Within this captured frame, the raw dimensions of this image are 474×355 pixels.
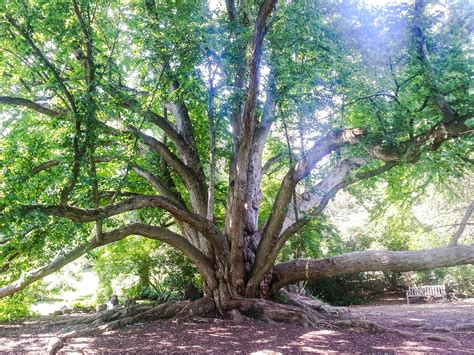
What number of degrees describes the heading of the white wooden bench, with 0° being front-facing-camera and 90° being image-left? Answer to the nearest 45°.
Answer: approximately 0°

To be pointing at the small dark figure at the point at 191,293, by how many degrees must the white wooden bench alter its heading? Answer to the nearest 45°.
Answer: approximately 45° to its right

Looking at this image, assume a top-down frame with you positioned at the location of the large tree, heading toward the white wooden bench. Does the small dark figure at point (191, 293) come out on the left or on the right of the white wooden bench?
left
